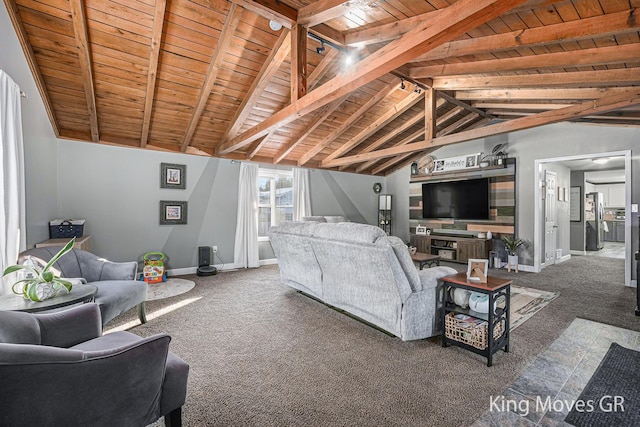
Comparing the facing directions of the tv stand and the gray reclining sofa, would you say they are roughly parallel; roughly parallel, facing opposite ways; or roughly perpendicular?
roughly parallel, facing opposite ways

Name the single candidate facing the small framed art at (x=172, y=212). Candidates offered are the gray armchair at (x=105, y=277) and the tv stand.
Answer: the tv stand

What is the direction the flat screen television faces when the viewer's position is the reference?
facing the viewer and to the left of the viewer

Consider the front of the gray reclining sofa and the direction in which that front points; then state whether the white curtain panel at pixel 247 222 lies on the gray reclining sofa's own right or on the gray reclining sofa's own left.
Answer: on the gray reclining sofa's own left

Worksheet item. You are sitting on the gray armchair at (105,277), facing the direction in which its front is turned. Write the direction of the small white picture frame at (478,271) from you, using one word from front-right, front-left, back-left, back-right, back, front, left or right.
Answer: front

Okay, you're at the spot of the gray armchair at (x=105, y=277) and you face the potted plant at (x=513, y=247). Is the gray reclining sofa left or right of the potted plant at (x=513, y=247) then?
right

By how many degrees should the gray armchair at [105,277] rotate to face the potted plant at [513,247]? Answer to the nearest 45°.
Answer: approximately 45° to its left

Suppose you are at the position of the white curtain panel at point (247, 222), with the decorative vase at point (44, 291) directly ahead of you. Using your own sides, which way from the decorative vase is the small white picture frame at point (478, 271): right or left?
left

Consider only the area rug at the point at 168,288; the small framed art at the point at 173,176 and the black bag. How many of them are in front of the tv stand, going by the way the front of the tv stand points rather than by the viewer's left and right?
3

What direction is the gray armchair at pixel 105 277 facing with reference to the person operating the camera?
facing the viewer and to the right of the viewer

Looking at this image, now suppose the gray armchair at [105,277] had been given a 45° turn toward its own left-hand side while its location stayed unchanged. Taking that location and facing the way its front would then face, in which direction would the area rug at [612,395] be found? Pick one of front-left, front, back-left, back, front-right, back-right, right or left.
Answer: front-right

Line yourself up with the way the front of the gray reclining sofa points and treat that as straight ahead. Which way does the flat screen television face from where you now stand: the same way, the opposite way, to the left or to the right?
the opposite way

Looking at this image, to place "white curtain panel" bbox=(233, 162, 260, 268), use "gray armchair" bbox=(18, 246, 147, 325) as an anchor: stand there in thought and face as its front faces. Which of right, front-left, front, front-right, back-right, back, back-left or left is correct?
left

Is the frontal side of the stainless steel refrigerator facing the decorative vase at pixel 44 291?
no

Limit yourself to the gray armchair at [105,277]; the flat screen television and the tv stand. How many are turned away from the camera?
0

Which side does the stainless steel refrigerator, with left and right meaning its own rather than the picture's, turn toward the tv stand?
right

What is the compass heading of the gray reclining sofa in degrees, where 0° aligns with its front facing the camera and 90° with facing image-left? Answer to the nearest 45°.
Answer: approximately 225°

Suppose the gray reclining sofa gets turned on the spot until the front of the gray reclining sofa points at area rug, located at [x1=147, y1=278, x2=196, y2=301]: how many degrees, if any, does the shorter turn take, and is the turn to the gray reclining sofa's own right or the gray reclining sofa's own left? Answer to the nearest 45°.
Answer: approximately 90° to the gray reclining sofa's own left
